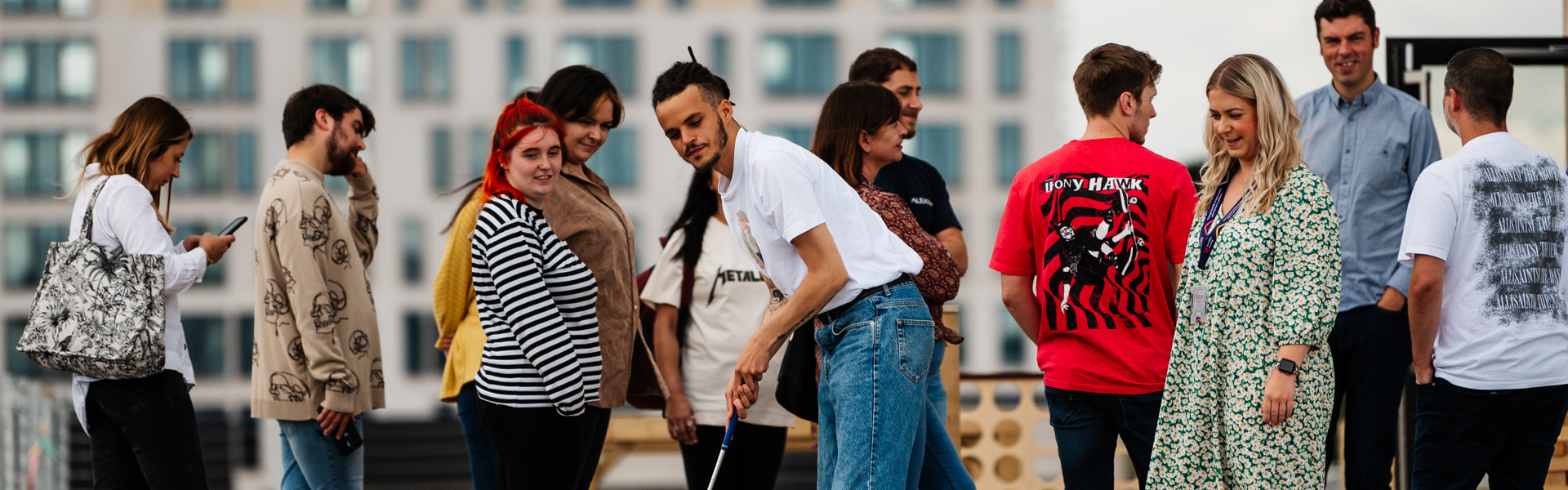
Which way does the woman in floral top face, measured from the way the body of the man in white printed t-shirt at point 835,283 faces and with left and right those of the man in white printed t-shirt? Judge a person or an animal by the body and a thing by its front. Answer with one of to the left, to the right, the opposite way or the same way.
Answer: the opposite way

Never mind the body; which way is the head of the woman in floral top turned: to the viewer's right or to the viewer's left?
to the viewer's right

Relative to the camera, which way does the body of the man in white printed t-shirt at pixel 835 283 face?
to the viewer's left

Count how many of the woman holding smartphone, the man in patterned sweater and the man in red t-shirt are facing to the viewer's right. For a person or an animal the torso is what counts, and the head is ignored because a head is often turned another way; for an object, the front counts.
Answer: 2

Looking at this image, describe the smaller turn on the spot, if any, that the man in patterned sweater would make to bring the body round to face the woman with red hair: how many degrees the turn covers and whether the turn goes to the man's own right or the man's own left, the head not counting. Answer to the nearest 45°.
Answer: approximately 45° to the man's own right

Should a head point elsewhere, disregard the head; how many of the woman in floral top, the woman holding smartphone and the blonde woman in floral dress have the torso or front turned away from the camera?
0

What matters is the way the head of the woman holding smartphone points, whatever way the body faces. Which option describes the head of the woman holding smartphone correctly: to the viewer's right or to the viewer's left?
to the viewer's right

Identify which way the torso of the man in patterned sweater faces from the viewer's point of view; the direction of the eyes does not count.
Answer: to the viewer's right

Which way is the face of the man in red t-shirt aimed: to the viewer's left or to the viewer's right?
to the viewer's right

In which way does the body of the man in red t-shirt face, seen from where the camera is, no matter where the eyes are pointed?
away from the camera

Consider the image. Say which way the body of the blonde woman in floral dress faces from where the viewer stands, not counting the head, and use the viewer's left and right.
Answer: facing the viewer and to the left of the viewer

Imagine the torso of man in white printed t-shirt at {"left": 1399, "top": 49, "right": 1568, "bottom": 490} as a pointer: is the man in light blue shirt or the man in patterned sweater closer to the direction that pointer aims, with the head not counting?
the man in light blue shirt

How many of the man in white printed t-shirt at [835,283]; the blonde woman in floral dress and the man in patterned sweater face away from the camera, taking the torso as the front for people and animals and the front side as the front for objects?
0

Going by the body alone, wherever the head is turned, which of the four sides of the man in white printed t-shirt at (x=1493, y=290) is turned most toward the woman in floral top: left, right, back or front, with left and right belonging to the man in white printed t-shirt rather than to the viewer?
left

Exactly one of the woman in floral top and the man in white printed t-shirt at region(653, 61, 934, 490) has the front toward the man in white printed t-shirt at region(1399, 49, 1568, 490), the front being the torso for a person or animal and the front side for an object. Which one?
the woman in floral top
